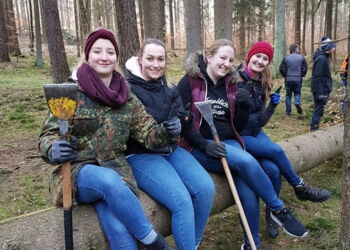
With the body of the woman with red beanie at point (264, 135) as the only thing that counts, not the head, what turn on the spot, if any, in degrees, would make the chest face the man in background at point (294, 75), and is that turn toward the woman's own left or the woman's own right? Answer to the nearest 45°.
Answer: approximately 135° to the woman's own left

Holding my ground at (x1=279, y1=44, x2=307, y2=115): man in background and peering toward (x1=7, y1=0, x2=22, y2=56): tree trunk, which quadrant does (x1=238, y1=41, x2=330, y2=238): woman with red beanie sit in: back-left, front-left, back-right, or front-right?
back-left

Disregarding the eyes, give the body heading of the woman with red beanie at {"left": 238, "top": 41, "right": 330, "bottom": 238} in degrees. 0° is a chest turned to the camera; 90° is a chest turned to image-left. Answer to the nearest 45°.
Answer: approximately 315°

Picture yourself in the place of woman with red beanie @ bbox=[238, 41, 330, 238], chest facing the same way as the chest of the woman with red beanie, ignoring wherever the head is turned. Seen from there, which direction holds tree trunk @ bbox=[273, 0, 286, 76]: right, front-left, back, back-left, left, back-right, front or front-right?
back-left

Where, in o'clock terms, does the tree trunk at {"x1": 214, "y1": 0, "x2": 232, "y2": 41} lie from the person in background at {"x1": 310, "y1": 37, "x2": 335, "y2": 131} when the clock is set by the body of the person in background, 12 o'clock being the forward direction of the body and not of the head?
The tree trunk is roughly at 5 o'clock from the person in background.

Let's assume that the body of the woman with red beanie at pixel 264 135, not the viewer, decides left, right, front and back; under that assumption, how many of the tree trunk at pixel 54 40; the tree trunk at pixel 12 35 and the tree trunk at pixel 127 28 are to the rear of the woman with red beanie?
3
